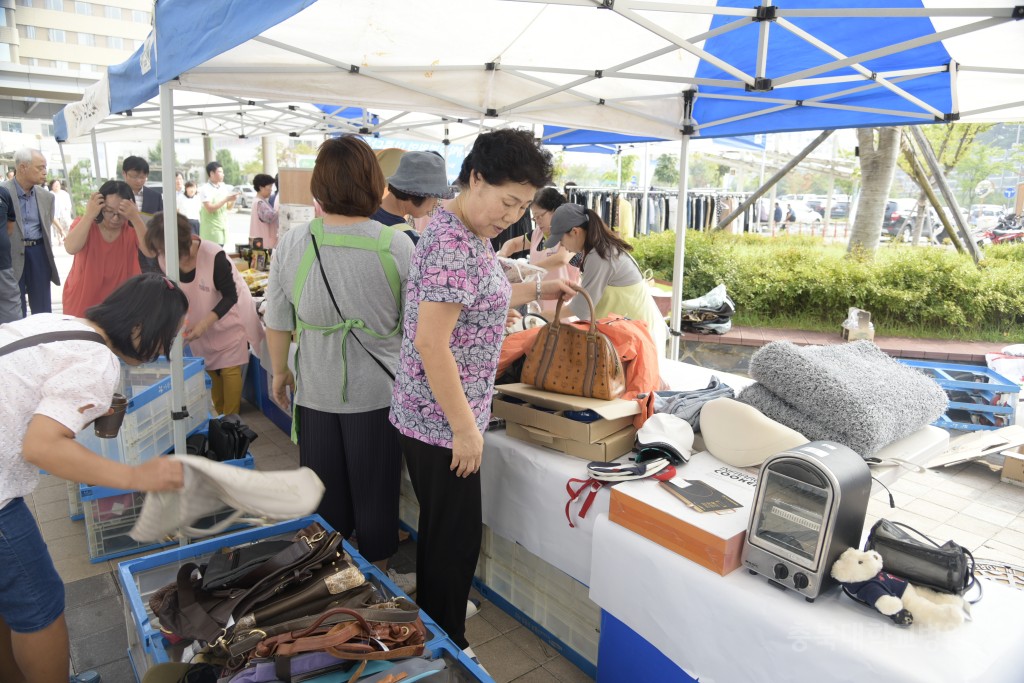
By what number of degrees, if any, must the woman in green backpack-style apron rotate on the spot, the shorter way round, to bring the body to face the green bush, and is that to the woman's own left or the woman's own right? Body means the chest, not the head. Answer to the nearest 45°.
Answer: approximately 45° to the woman's own right

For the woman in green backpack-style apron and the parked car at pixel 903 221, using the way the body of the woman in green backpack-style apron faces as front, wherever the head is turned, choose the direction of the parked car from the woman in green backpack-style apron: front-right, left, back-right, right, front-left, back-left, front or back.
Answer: front-right

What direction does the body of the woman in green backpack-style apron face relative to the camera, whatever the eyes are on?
away from the camera

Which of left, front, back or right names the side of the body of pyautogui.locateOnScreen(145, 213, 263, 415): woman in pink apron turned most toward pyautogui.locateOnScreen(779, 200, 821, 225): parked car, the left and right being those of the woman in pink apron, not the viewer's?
back

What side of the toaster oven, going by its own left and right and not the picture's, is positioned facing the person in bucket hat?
right

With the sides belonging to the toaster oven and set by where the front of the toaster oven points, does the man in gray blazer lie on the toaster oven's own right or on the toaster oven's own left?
on the toaster oven's own right

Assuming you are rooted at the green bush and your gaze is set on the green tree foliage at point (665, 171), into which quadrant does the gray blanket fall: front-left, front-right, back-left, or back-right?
back-left

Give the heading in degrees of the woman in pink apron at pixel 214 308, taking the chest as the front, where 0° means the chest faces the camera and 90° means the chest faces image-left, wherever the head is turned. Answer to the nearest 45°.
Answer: approximately 45°

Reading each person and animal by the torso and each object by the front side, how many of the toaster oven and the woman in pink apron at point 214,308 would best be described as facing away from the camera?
0

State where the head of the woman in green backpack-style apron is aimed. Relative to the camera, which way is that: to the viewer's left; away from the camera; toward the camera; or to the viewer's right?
away from the camera

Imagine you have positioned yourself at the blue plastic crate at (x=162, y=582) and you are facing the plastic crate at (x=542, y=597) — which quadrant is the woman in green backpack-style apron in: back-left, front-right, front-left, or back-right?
front-left

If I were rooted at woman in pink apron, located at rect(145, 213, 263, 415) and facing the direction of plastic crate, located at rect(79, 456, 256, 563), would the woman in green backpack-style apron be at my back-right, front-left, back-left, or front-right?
front-left

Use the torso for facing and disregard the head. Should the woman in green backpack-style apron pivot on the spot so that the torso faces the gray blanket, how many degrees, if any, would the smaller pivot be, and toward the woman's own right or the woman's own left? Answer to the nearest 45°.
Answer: approximately 90° to the woman's own right
